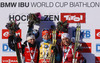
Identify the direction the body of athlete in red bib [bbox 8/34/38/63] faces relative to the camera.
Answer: toward the camera

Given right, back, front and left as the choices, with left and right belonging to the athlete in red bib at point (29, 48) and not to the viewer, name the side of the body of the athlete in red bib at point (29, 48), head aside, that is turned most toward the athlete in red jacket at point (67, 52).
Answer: left
